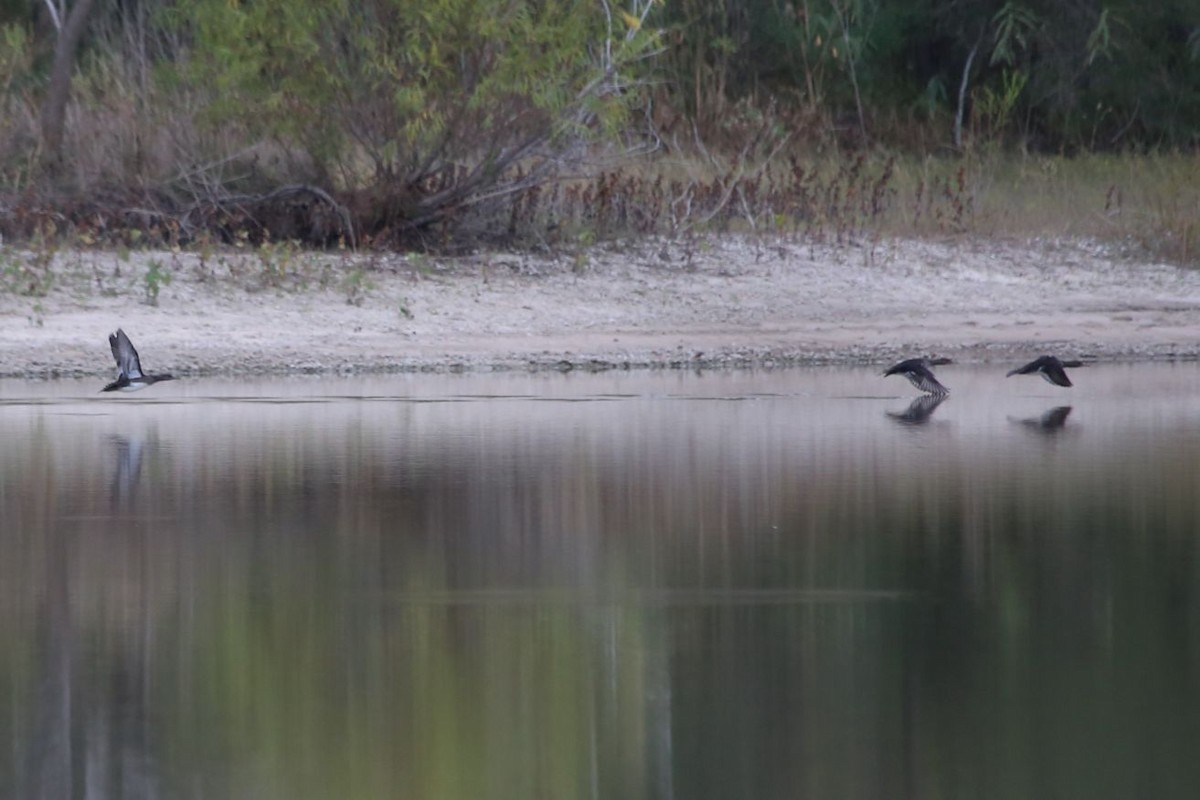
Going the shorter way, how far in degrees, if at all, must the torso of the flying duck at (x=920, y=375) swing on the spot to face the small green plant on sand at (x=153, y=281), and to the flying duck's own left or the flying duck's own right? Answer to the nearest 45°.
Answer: approximately 180°

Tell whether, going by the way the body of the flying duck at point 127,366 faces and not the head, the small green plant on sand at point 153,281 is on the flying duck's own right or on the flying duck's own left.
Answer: on the flying duck's own left

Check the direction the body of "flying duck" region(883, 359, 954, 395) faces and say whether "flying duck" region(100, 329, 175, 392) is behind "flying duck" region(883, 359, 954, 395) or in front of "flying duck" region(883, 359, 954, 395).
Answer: behind

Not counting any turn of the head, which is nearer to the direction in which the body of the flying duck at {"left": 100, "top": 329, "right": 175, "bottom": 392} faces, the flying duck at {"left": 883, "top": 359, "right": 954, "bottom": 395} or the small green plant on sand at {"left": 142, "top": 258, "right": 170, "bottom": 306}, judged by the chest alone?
the flying duck

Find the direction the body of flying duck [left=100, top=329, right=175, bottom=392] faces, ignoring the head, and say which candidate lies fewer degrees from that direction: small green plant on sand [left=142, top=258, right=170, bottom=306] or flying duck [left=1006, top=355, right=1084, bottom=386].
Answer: the flying duck

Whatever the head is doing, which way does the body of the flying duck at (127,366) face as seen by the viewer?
to the viewer's right

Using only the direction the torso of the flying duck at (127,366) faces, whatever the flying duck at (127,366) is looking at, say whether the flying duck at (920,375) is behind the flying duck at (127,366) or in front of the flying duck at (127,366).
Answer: in front

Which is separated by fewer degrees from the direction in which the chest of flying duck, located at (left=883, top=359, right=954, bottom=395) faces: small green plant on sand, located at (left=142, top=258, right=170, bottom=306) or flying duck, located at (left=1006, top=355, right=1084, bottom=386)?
the flying duck

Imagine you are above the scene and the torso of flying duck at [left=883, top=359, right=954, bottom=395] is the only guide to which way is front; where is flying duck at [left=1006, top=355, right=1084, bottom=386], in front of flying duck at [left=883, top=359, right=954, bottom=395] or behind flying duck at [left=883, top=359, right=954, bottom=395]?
in front

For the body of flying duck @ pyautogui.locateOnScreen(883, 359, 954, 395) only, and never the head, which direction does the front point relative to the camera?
to the viewer's right

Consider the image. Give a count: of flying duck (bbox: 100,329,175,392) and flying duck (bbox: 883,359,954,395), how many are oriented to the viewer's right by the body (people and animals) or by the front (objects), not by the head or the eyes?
2
